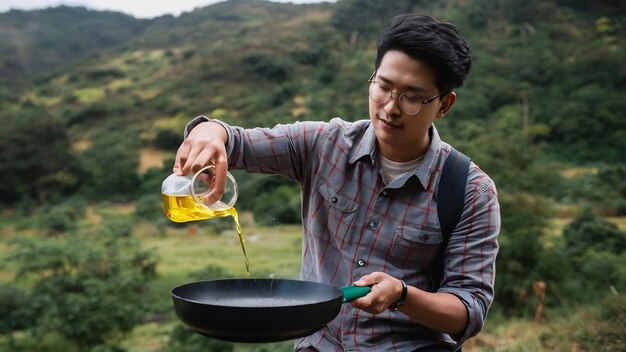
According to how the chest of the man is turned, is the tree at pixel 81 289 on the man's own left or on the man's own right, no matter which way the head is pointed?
on the man's own right

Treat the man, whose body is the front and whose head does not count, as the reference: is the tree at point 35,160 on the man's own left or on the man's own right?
on the man's own right

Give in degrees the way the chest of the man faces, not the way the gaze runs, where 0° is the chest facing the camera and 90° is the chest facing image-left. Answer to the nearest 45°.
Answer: approximately 45°
